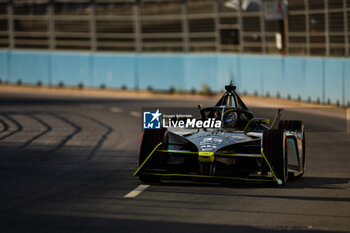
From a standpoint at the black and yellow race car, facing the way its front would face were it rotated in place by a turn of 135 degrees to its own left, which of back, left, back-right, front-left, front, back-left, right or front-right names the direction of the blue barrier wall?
front-left

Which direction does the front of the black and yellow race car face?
toward the camera
